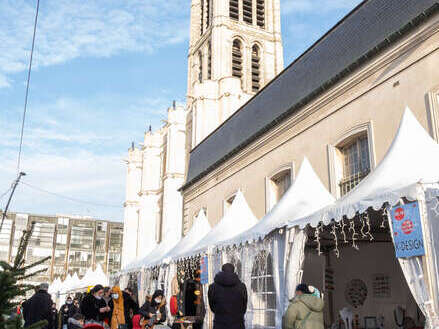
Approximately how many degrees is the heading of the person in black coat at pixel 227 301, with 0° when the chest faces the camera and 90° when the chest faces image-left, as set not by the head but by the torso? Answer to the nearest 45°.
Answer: approximately 180°

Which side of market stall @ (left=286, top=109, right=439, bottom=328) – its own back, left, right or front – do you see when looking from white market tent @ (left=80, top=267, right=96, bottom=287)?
right

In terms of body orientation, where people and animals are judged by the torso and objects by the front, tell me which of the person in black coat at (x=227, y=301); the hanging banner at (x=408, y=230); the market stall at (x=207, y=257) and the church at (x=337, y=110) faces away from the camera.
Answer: the person in black coat

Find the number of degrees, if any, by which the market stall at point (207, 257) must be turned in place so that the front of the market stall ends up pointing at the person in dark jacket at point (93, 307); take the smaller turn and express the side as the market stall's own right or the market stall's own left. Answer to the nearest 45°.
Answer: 0° — it already faces them

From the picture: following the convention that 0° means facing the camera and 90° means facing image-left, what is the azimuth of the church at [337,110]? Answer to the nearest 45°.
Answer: approximately 45°

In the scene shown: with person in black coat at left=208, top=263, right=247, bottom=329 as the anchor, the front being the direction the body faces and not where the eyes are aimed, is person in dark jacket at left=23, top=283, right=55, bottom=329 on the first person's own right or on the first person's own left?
on the first person's own left

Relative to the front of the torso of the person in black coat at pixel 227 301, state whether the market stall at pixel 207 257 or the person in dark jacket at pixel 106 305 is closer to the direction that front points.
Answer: the market stall

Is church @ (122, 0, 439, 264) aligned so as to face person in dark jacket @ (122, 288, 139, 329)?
yes

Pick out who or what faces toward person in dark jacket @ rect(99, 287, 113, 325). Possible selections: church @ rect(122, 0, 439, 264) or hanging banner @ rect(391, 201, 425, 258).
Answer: the church

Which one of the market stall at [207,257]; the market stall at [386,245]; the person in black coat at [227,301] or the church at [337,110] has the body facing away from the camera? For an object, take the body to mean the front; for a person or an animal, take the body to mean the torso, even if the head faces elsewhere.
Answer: the person in black coat

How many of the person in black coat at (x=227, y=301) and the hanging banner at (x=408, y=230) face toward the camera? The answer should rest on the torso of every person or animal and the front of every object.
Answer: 1

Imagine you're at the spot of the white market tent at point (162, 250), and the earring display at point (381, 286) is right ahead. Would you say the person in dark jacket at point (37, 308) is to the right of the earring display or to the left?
right

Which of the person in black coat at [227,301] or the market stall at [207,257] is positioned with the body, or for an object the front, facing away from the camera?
the person in black coat
